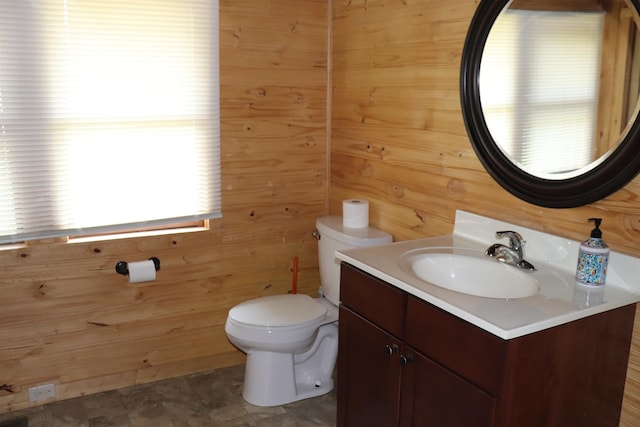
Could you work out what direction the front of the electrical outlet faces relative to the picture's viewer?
facing the viewer

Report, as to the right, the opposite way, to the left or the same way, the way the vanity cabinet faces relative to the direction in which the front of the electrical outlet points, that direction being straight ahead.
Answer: to the right

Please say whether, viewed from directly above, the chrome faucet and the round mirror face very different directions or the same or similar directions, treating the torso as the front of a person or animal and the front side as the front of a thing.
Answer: same or similar directions

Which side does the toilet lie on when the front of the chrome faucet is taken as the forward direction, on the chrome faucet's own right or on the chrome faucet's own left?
on the chrome faucet's own right

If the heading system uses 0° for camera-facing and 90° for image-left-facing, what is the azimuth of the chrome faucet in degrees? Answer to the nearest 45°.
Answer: approximately 45°

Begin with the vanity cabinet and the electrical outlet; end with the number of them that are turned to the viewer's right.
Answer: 0

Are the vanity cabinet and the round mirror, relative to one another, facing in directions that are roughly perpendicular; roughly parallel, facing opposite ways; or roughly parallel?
roughly parallel

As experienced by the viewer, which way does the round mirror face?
facing the viewer and to the left of the viewer

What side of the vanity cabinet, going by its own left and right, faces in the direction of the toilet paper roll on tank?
right

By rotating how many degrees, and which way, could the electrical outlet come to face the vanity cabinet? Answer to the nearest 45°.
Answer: approximately 45° to its left

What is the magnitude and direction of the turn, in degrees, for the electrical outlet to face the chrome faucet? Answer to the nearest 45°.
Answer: approximately 45° to its left

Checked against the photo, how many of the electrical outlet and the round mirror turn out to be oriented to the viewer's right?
0
